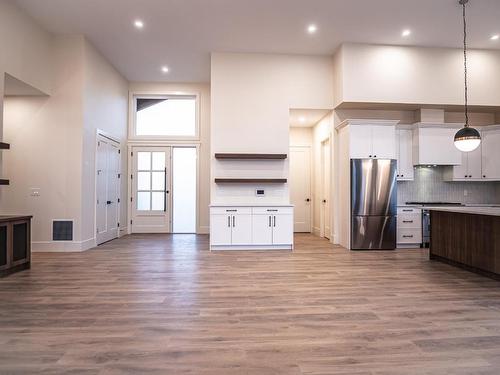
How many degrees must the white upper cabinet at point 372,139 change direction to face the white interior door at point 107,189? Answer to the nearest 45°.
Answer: approximately 90° to its right

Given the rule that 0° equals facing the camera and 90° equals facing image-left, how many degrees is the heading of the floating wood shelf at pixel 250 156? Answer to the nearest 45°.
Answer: approximately 0°

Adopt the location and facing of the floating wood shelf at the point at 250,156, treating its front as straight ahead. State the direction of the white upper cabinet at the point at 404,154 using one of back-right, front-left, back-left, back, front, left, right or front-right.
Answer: left

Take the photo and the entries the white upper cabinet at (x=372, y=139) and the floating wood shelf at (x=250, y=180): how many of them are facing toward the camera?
2

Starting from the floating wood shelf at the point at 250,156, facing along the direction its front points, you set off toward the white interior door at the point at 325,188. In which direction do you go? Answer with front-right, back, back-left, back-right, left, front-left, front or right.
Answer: back-left

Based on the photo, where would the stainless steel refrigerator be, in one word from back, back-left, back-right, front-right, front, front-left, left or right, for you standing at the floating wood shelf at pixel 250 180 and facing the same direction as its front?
left
